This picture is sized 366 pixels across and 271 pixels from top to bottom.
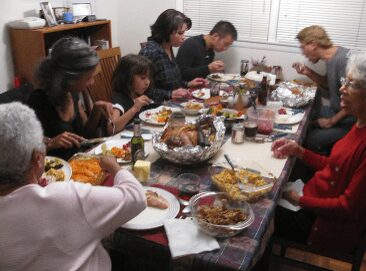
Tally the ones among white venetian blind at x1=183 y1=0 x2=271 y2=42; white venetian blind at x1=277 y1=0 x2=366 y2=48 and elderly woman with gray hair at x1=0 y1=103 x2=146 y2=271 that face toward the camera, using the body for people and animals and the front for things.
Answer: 2

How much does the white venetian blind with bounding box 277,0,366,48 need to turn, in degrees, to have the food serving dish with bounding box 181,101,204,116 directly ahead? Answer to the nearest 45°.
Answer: approximately 45° to its right

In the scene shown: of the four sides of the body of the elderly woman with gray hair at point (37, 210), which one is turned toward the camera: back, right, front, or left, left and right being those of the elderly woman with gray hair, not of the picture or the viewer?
back

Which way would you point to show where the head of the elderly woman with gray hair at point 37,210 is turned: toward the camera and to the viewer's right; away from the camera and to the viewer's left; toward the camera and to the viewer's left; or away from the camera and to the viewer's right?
away from the camera and to the viewer's right

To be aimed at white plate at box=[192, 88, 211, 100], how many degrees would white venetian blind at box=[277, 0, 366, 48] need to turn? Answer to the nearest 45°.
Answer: approximately 45° to its right

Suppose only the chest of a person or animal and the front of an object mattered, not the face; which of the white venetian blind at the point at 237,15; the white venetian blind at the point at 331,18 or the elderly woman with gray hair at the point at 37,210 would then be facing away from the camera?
the elderly woman with gray hair

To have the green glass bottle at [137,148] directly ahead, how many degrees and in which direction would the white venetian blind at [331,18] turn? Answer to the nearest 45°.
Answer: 0° — it already faces it

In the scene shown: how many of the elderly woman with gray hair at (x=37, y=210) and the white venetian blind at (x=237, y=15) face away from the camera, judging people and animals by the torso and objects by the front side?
1

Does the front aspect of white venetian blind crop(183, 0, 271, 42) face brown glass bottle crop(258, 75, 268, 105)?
yes

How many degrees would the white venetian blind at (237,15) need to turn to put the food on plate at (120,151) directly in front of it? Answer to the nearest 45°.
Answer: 0° — it already faces it

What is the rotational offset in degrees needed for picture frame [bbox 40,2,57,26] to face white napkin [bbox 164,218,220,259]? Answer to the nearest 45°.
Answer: approximately 45° to its right

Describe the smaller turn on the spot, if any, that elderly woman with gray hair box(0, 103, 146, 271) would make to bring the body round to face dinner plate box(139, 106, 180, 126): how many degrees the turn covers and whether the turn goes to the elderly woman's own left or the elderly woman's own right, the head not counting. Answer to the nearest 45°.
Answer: approximately 45° to the elderly woman's own right
